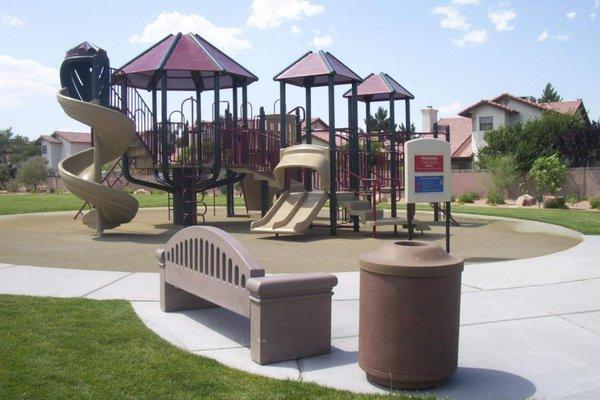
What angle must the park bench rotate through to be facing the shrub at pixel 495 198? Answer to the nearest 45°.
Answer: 0° — it already faces it

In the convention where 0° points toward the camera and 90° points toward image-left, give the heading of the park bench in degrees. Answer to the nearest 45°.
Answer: approximately 225°

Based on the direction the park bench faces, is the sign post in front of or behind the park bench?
in front

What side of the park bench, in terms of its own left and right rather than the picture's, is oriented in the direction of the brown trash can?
right

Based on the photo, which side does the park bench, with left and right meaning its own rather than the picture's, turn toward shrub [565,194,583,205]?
front

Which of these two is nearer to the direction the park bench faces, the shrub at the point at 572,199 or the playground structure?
the shrub

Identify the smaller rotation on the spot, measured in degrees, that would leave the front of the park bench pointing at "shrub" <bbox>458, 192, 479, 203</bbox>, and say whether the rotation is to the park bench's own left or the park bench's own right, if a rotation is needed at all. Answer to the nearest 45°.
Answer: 0° — it already faces it

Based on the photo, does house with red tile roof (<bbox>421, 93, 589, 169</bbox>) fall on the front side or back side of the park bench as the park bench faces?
on the front side

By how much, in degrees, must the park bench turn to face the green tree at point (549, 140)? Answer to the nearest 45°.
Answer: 0° — it already faces it
